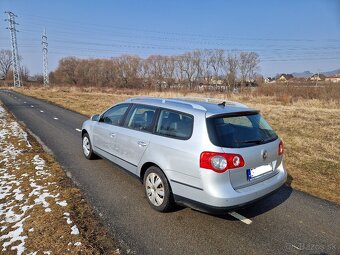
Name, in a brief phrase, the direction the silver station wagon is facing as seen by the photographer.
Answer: facing away from the viewer and to the left of the viewer
